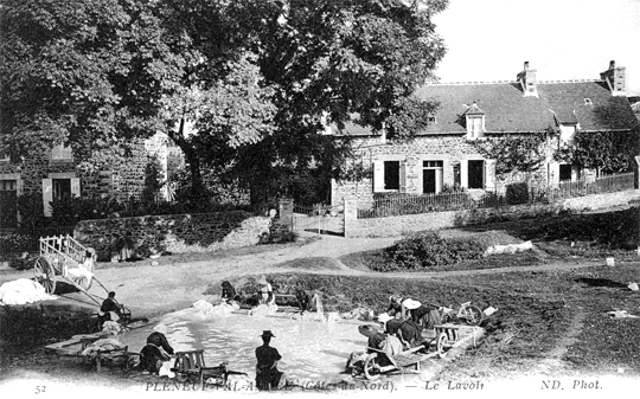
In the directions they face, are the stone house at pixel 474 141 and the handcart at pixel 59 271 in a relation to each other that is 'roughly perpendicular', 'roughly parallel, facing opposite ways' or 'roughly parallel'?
roughly perpendicular

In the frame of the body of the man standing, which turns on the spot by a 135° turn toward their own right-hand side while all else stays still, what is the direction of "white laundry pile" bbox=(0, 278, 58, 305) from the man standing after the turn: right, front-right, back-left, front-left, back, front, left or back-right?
back

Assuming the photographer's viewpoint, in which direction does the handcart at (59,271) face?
facing the viewer and to the right of the viewer

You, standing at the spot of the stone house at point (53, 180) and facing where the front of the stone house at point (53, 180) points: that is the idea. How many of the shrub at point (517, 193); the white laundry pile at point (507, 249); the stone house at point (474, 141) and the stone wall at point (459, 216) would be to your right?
0

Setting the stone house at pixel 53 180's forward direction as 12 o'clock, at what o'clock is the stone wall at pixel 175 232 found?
The stone wall is roughly at 11 o'clock from the stone house.

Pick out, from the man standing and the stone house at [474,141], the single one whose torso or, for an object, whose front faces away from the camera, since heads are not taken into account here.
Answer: the man standing

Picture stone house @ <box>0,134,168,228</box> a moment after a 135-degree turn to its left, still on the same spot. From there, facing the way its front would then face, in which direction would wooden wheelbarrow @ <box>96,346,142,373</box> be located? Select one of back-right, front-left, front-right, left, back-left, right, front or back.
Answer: back-right

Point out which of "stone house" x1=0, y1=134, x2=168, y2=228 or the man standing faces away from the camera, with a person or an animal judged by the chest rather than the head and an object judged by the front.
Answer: the man standing

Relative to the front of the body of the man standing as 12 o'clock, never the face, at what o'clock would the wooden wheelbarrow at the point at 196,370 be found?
The wooden wheelbarrow is roughly at 9 o'clock from the man standing.

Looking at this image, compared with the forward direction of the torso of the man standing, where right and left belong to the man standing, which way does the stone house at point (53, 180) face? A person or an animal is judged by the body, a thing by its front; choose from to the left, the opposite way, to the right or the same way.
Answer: the opposite way

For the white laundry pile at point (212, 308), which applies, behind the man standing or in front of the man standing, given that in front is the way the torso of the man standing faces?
in front

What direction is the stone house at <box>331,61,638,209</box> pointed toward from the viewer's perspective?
toward the camera

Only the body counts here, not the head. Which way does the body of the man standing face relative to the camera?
away from the camera

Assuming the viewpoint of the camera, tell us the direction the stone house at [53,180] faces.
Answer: facing the viewer
